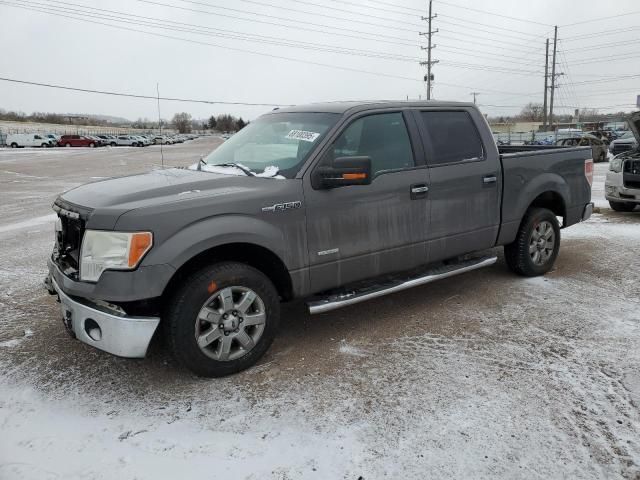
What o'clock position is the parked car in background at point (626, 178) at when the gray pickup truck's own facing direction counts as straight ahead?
The parked car in background is roughly at 6 o'clock from the gray pickup truck.

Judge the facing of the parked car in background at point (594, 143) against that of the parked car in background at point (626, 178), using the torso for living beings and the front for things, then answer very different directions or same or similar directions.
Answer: same or similar directions

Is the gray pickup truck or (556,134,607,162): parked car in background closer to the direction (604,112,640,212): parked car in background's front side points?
the gray pickup truck

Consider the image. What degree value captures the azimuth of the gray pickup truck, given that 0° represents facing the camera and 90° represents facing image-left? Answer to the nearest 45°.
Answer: approximately 45°

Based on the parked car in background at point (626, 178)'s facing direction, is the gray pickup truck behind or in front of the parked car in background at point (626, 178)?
in front

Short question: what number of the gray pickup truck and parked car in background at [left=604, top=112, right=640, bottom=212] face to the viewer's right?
0

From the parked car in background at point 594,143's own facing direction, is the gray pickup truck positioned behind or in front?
in front

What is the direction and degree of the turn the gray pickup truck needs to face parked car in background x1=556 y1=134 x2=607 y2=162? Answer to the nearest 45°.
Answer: approximately 180°

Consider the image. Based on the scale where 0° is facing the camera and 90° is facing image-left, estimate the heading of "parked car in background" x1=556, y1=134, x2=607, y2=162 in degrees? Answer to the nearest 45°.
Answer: approximately 45°

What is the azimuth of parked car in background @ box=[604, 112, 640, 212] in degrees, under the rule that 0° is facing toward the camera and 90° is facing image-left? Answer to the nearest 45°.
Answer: approximately 45°

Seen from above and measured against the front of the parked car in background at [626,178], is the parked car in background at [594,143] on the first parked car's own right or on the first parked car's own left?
on the first parked car's own right
